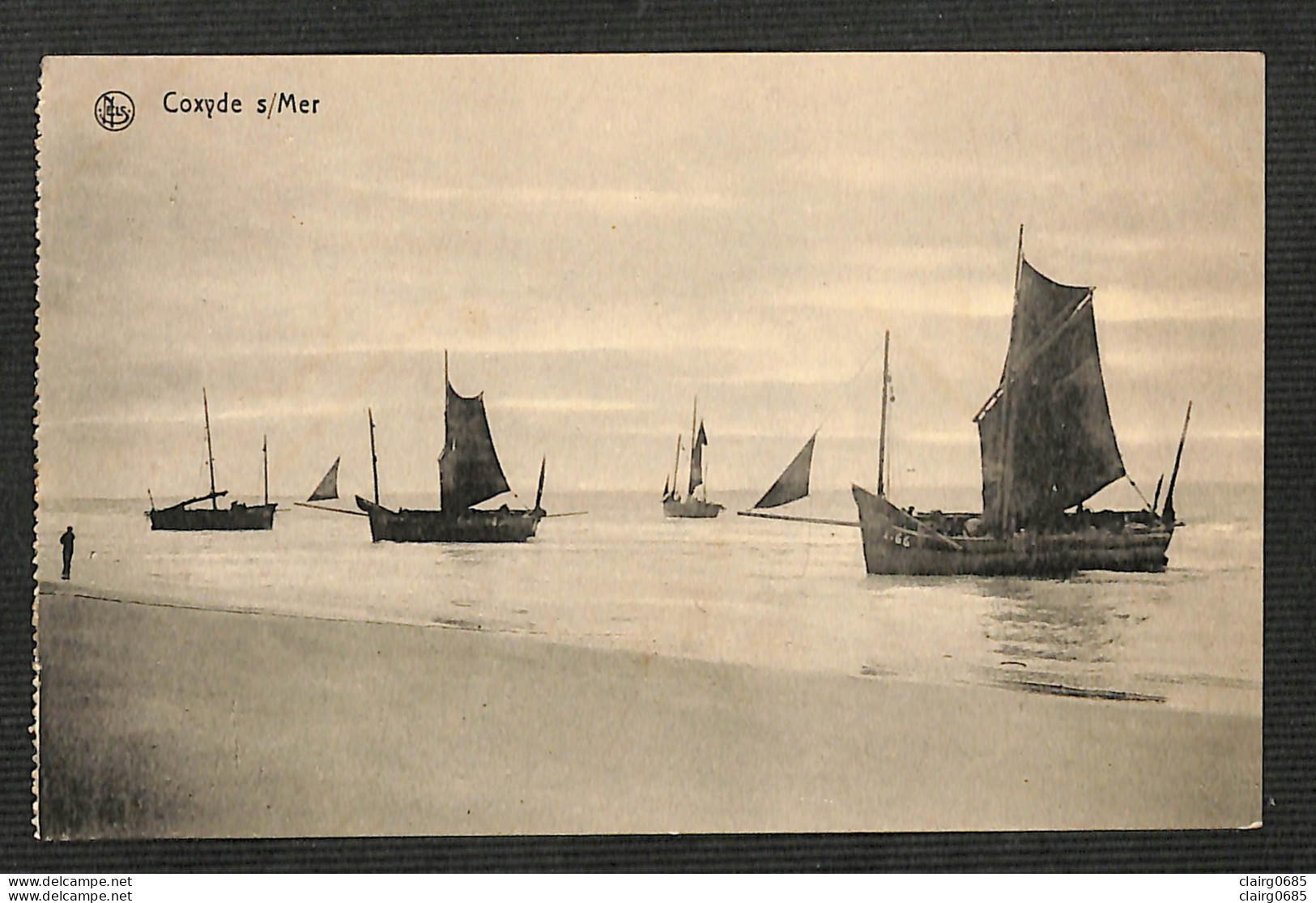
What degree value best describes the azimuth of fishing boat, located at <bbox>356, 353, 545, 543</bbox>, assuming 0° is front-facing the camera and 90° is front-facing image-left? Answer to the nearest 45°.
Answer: approximately 90°

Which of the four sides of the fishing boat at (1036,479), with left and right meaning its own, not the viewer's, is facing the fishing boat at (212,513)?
front

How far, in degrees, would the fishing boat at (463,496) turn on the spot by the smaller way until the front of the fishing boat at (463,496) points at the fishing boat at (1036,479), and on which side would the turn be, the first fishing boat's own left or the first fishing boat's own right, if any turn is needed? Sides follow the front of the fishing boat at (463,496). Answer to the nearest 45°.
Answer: approximately 180°

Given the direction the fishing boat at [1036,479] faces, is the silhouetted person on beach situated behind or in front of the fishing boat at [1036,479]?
in front

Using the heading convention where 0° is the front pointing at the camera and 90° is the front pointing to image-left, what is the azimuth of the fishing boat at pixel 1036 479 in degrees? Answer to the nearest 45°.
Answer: approximately 90°
